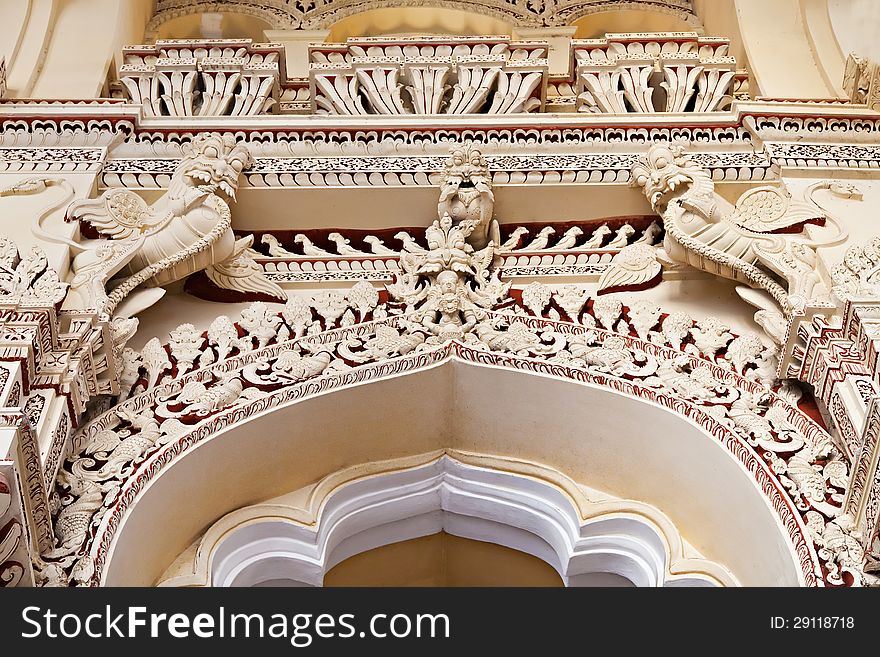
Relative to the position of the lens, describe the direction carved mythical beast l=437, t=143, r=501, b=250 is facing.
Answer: facing the viewer
